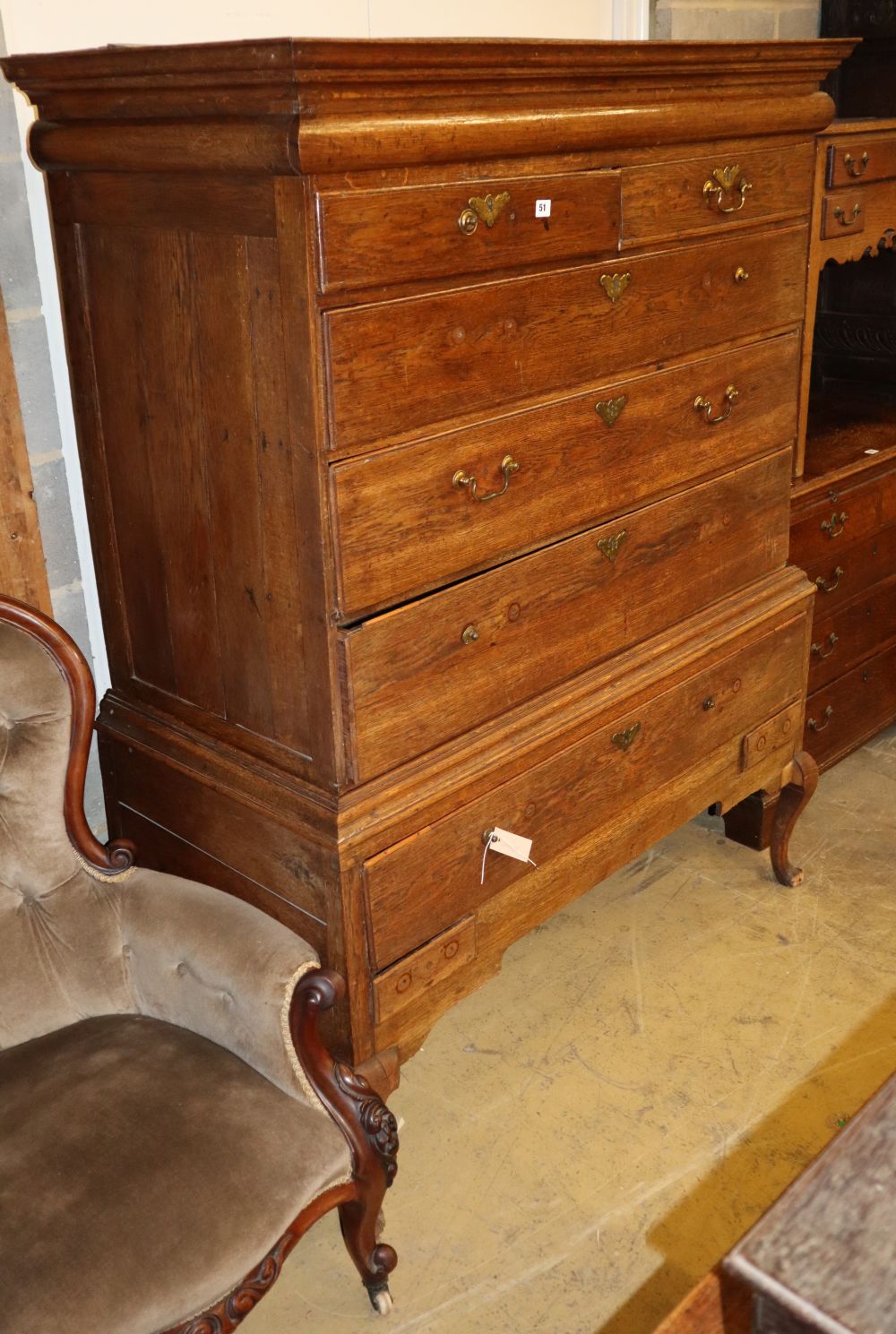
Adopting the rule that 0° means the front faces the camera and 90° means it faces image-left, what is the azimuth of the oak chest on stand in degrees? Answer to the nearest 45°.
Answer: approximately 315°

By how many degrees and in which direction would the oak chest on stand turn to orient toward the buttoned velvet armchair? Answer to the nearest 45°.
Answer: approximately 90° to its right

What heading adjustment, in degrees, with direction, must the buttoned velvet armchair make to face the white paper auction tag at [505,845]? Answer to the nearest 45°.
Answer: approximately 90° to its left

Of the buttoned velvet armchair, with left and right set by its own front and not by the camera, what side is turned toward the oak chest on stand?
left

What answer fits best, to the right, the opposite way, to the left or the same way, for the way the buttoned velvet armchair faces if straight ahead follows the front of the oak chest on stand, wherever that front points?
the same way

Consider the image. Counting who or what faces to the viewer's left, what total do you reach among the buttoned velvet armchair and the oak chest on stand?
0

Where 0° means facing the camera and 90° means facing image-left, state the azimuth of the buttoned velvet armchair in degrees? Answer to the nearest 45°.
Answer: approximately 315°
